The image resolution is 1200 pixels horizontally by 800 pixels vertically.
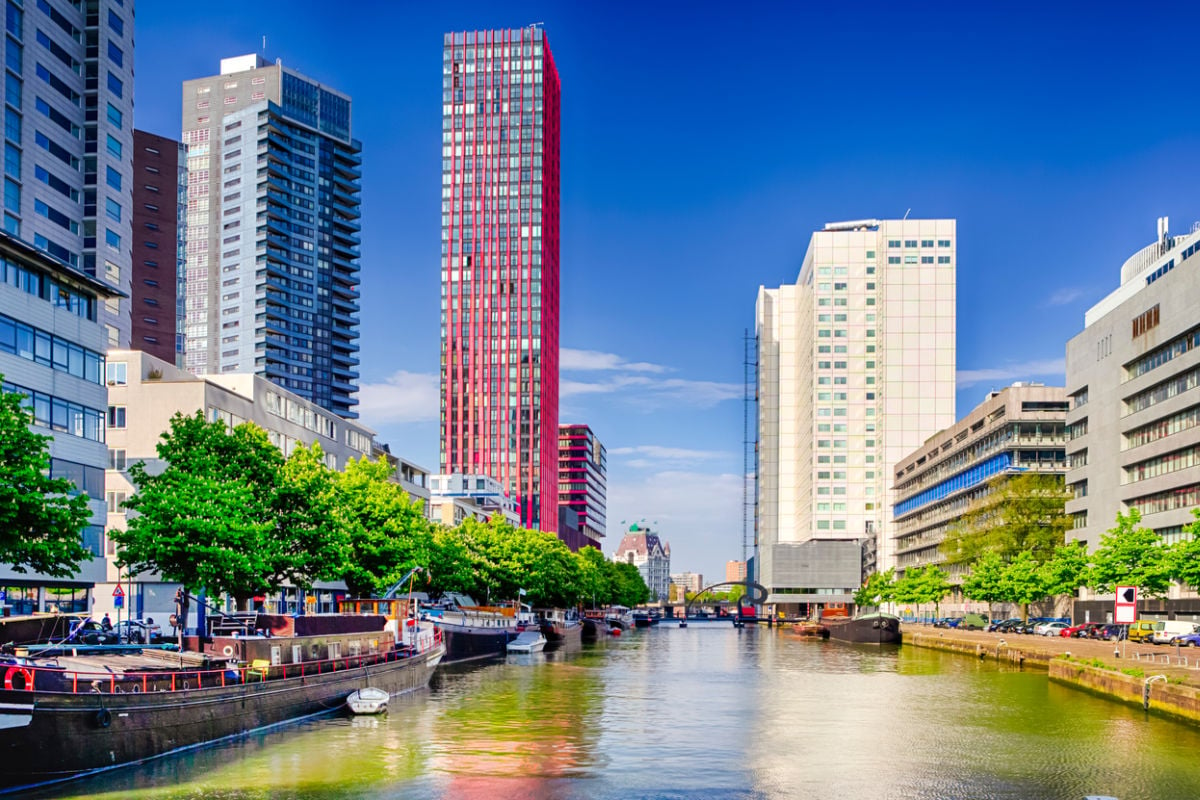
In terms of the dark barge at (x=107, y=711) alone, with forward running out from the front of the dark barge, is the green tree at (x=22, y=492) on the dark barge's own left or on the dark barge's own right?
on the dark barge's own right

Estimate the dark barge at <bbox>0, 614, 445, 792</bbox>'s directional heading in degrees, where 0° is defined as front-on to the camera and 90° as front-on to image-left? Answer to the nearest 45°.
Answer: approximately 45°
